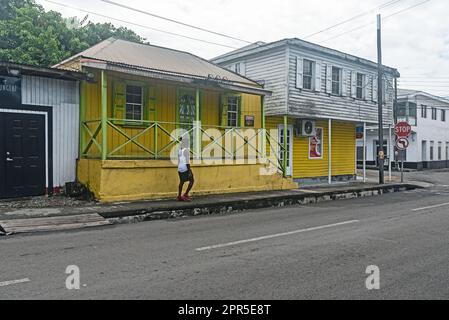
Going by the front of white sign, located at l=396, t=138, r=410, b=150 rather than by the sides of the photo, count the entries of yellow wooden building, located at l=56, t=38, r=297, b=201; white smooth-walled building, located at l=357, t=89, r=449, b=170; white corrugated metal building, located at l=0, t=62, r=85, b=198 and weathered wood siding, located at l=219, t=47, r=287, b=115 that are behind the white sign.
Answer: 1

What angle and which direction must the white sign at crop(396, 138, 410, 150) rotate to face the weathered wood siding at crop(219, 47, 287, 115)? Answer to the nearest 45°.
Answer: approximately 45° to its right

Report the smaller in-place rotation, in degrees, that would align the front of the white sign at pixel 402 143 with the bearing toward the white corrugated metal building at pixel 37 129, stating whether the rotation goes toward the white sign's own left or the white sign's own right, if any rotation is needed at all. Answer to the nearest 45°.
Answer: approximately 45° to the white sign's own right

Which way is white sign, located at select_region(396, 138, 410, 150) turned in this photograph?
toward the camera

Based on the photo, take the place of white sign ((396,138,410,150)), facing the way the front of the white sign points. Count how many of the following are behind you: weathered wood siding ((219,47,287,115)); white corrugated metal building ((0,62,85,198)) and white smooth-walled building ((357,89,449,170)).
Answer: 1

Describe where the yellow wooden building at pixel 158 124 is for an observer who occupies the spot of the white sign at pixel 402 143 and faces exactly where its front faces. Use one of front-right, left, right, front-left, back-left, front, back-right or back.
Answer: front-right

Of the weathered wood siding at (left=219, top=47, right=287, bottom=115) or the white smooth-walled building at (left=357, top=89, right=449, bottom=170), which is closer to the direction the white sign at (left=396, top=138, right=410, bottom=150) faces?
the weathered wood siding

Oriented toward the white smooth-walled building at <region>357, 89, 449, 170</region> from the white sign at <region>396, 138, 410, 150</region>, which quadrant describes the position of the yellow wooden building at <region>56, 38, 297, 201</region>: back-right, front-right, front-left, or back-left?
back-left

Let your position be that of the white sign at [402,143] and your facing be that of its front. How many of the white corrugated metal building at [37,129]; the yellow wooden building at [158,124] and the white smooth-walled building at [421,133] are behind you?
1

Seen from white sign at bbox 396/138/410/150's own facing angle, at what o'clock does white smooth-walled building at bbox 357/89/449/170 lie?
The white smooth-walled building is roughly at 6 o'clock from the white sign.

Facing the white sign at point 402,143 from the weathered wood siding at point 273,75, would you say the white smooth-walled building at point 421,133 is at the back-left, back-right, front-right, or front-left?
front-left
